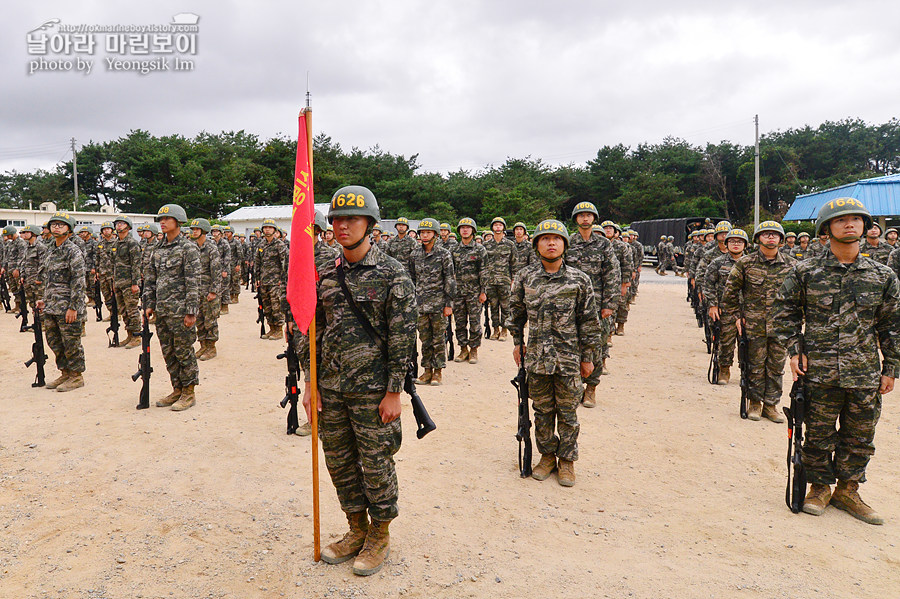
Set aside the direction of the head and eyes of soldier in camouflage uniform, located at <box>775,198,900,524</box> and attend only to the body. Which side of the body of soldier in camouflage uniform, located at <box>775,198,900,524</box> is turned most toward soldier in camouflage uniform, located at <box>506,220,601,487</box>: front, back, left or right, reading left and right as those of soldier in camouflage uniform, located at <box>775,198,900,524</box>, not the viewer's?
right

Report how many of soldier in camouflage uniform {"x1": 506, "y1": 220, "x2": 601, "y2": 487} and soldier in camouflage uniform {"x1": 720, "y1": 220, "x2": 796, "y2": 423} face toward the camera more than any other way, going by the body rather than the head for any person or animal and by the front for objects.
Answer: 2

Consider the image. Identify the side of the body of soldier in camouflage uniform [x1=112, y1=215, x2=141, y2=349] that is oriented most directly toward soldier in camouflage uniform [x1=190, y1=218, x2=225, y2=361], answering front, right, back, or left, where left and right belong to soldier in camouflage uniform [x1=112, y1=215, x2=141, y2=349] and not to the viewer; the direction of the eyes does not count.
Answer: left

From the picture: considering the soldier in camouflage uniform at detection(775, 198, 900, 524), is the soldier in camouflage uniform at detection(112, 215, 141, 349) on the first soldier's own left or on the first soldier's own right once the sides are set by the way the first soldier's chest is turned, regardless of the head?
on the first soldier's own right

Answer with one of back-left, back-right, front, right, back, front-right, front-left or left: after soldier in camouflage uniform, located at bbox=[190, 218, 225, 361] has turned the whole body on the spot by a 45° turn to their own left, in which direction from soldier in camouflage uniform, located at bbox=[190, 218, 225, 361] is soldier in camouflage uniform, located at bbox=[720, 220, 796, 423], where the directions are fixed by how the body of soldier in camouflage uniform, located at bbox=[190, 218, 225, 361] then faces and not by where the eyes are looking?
front-left

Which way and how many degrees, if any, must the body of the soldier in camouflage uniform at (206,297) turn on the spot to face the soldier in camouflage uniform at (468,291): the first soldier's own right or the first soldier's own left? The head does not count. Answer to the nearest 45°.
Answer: approximately 135° to the first soldier's own left

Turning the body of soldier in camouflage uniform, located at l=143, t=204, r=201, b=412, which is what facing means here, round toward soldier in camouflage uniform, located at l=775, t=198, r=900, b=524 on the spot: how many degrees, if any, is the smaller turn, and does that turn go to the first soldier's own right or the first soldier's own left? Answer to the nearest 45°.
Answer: approximately 90° to the first soldier's own left

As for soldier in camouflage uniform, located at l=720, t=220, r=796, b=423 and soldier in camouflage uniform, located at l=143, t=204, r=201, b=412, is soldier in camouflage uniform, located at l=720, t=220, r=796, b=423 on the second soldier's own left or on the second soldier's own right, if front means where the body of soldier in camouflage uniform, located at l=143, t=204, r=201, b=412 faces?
on the second soldier's own left

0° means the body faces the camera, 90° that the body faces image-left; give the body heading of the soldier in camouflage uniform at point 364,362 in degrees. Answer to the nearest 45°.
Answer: approximately 45°
